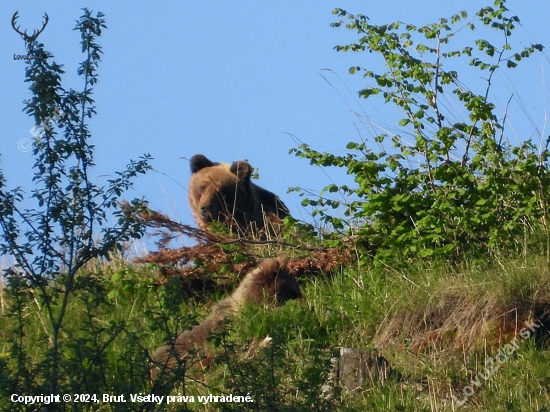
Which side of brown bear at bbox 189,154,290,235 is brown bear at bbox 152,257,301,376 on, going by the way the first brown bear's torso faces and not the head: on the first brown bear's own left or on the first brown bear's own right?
on the first brown bear's own left
